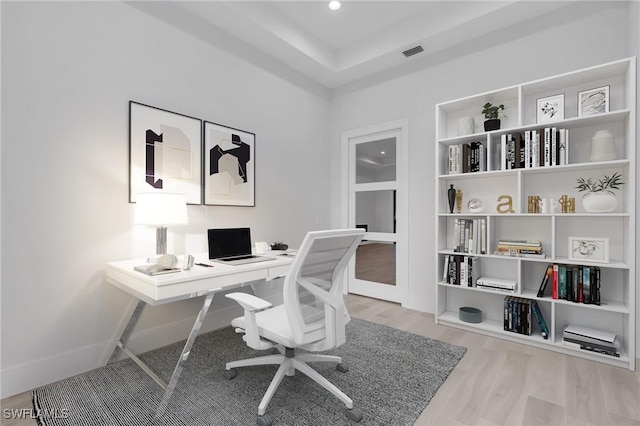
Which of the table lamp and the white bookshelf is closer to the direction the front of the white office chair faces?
the table lamp

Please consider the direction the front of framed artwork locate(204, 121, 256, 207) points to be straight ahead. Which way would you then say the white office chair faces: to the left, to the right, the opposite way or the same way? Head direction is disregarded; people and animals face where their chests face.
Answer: the opposite way

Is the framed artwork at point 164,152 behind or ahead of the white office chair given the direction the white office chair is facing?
ahead

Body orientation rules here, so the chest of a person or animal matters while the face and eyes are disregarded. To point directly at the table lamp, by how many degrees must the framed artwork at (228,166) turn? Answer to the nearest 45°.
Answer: approximately 90° to its right

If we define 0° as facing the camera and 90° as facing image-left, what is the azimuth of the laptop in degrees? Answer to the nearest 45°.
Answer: approximately 315°

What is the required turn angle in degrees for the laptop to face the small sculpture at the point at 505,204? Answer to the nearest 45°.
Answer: approximately 45° to its left

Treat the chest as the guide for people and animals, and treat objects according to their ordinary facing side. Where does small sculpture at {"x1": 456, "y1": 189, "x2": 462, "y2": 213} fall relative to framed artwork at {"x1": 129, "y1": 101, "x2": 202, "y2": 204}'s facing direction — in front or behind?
in front

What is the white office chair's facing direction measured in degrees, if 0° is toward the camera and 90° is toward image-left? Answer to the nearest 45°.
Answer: approximately 135°

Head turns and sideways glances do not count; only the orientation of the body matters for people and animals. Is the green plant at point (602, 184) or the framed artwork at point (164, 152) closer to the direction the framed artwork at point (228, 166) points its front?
the green plant

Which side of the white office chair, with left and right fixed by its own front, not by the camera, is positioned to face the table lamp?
front

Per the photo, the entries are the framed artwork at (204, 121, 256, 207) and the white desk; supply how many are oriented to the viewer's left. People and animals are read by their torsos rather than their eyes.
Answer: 0
